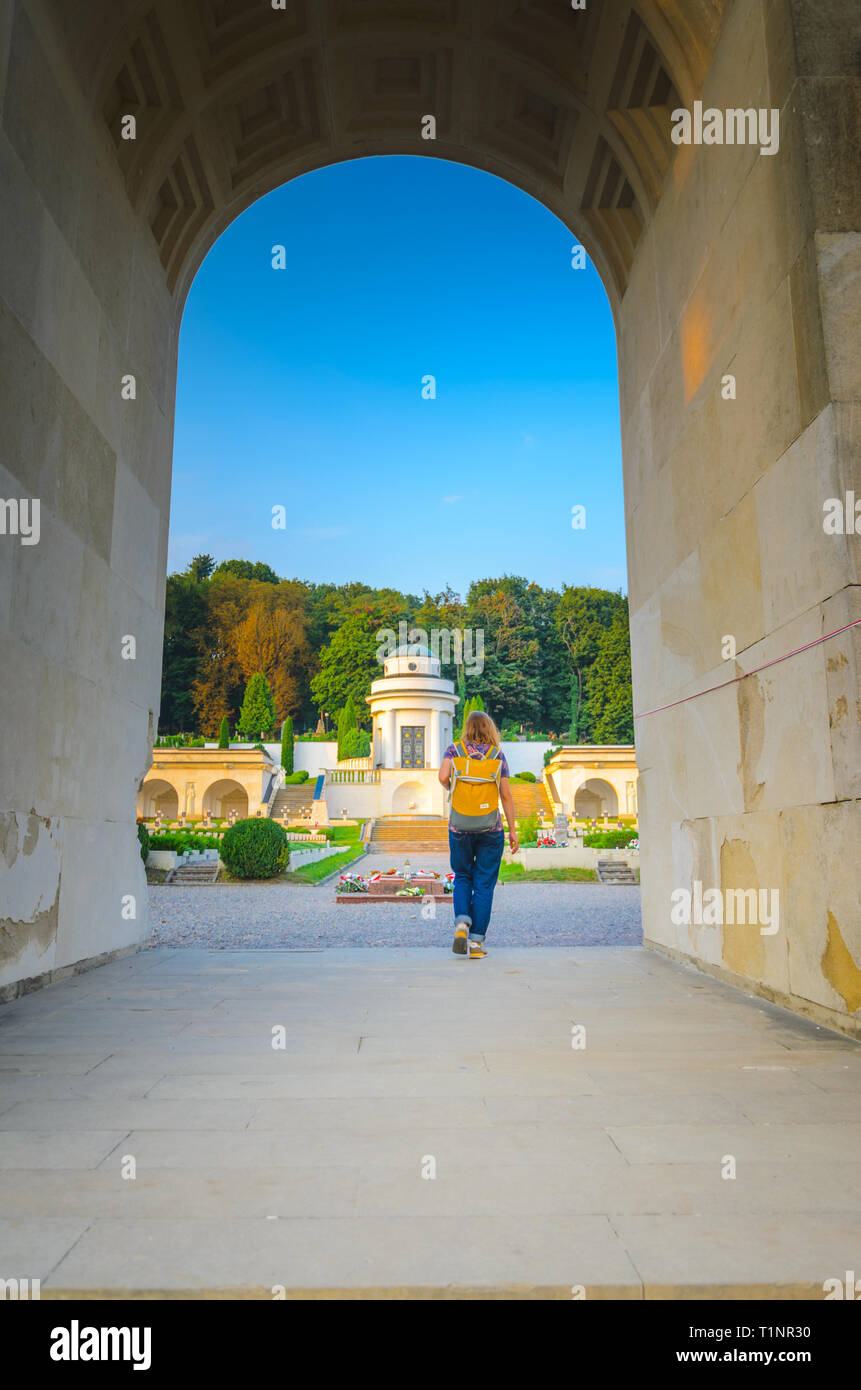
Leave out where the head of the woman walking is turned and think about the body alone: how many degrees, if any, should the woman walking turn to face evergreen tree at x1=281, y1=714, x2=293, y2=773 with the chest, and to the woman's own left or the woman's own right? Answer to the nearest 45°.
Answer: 0° — they already face it

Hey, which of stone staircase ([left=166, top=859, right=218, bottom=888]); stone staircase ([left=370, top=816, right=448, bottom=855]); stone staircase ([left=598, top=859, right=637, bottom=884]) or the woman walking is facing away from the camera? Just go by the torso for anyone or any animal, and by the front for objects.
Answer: the woman walking

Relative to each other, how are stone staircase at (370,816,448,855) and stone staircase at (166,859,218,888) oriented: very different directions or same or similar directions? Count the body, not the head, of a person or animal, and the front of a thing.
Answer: same or similar directions

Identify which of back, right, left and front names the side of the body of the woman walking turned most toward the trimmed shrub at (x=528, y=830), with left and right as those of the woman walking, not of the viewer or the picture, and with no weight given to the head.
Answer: front

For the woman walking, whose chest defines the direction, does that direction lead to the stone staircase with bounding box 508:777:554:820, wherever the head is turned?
yes

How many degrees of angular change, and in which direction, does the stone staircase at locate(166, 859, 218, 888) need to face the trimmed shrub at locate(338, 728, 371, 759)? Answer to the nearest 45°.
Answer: approximately 180°

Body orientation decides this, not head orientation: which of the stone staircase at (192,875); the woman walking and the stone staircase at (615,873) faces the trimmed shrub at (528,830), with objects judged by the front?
the woman walking

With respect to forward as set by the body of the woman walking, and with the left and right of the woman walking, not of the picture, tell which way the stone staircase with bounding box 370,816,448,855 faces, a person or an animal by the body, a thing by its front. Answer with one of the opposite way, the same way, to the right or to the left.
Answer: the opposite way

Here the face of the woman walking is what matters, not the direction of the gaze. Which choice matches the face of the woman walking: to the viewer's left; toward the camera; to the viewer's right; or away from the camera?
away from the camera

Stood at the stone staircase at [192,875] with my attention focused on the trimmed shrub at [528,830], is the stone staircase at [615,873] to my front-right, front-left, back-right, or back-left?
front-right

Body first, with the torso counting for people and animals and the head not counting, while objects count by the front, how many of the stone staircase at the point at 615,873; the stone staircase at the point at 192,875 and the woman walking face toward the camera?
2

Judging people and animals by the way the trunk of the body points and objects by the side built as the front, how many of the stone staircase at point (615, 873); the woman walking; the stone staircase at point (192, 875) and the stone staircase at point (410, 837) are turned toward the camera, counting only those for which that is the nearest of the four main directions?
3

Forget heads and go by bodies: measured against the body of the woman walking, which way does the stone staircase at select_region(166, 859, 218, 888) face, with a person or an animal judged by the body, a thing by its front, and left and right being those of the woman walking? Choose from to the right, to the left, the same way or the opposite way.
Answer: the opposite way

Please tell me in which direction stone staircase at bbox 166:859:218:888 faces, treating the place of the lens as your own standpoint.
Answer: facing the viewer

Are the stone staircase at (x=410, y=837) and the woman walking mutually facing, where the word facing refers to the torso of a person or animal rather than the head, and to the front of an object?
yes

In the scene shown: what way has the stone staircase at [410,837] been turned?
toward the camera

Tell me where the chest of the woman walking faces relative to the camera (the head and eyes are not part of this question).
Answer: away from the camera
